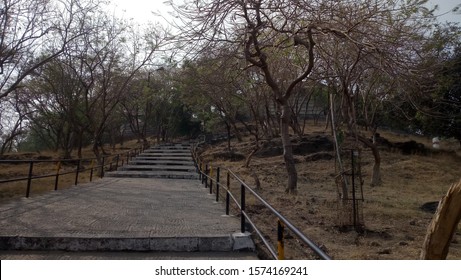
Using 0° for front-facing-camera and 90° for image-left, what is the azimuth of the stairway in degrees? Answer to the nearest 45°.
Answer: approximately 0°
